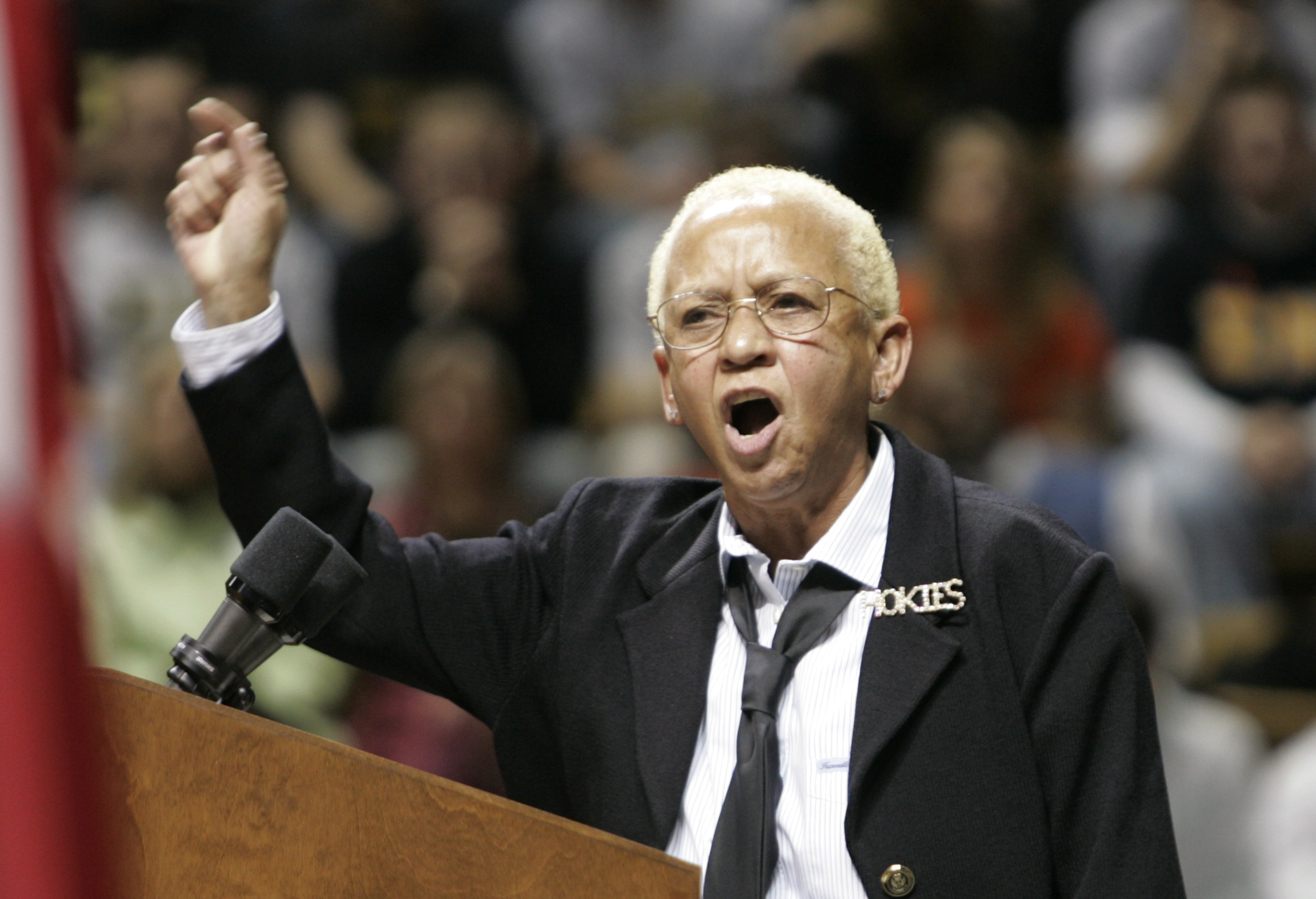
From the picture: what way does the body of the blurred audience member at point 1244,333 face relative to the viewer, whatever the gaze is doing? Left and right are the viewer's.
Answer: facing the viewer

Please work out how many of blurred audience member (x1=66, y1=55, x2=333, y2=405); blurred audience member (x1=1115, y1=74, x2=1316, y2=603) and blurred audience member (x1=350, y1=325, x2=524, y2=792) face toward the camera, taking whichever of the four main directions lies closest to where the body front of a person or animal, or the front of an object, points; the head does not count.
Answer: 3

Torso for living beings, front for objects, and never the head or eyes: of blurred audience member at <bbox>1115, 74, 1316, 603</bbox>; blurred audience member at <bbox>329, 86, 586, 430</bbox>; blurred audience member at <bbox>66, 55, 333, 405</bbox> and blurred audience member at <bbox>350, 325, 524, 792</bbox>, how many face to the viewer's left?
0

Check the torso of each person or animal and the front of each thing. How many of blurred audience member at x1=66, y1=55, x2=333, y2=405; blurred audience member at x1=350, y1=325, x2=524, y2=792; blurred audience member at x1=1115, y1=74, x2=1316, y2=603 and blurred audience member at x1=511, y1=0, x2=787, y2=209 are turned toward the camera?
4

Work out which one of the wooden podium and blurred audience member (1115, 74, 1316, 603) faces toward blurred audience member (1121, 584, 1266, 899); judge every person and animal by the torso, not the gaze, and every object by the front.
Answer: blurred audience member (1115, 74, 1316, 603)

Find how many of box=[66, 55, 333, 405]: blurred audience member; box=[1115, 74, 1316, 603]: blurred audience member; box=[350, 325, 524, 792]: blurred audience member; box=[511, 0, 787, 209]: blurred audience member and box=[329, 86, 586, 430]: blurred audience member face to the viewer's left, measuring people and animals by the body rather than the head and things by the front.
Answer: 0

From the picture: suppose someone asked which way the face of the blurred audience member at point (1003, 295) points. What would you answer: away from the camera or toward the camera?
toward the camera

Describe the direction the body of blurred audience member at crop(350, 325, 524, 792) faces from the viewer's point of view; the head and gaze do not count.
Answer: toward the camera

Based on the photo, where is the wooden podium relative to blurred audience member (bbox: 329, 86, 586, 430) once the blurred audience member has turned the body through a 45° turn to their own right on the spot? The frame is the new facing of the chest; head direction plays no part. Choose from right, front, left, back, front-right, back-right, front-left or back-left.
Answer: front-left

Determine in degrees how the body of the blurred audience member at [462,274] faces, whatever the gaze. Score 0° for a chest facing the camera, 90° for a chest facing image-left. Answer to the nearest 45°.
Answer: approximately 0°

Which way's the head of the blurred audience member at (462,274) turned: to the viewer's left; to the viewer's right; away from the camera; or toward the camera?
toward the camera

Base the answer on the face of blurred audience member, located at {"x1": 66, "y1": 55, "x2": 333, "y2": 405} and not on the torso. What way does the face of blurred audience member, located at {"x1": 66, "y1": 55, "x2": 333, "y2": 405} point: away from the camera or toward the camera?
toward the camera

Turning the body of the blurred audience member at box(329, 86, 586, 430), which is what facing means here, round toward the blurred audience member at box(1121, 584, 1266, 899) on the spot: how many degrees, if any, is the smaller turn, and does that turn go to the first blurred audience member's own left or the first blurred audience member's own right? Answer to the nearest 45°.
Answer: approximately 45° to the first blurred audience member's own left

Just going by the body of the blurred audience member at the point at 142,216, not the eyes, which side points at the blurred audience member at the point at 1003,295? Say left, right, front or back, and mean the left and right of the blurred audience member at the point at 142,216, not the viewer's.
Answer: left

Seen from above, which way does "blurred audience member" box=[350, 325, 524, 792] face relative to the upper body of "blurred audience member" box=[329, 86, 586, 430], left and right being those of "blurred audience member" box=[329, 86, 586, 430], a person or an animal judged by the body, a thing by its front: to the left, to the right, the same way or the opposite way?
the same way
